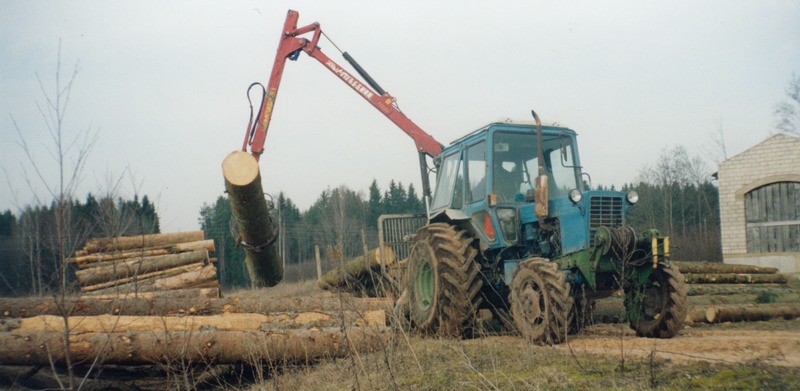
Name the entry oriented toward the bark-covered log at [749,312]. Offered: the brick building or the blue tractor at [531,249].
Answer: the brick building

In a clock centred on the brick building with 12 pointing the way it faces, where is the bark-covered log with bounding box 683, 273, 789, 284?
The bark-covered log is roughly at 12 o'clock from the brick building.

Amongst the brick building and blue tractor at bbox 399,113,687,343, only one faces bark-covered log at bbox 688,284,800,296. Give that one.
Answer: the brick building

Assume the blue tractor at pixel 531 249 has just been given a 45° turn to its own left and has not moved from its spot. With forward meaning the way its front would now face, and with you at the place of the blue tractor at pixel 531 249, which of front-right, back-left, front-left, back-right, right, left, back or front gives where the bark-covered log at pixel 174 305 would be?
back

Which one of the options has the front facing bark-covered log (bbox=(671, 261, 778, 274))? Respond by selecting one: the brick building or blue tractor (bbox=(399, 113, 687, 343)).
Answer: the brick building

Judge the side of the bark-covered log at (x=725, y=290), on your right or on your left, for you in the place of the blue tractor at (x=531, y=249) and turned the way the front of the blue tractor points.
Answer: on your left

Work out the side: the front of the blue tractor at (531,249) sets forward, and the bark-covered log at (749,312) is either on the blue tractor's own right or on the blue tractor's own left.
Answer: on the blue tractor's own left

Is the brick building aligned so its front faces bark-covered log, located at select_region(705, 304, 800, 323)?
yes

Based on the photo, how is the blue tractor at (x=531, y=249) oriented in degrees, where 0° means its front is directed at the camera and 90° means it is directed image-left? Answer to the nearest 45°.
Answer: approximately 315°

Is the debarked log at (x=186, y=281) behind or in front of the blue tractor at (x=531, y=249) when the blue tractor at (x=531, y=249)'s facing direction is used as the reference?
behind
